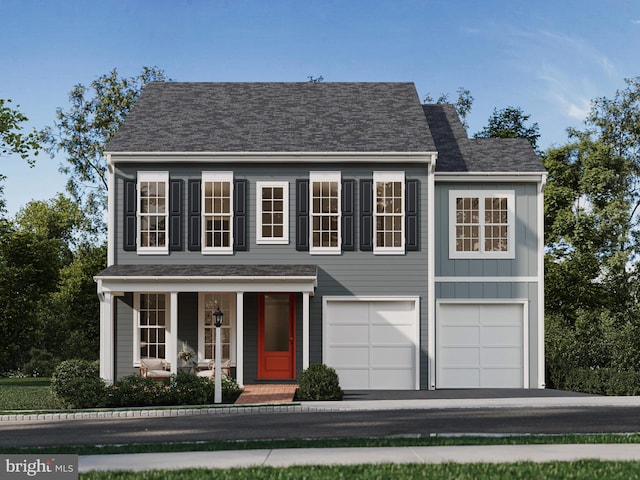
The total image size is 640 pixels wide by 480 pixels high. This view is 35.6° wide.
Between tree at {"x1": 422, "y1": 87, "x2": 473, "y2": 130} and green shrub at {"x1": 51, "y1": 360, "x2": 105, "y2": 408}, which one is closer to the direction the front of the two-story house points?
the green shrub

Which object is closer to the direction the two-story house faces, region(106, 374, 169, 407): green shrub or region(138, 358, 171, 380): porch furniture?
the green shrub

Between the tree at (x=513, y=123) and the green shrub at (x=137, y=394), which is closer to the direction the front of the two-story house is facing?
the green shrub

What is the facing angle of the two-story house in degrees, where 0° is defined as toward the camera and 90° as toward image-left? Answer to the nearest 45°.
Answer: approximately 0°

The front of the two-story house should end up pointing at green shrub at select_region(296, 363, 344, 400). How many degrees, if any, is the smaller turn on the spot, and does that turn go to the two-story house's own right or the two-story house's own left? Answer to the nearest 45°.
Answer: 0° — it already faces it

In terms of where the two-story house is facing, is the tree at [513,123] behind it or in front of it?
behind

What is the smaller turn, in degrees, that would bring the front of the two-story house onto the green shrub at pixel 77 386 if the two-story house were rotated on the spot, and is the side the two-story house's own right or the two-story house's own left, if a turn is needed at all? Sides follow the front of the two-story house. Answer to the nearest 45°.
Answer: approximately 45° to the two-story house's own right

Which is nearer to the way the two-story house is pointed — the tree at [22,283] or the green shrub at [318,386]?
the green shrub

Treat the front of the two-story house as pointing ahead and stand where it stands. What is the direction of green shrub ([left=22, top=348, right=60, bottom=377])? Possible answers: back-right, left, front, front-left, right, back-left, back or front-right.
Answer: back-right

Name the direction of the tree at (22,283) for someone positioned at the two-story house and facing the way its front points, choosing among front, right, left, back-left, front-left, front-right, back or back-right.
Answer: back-right
